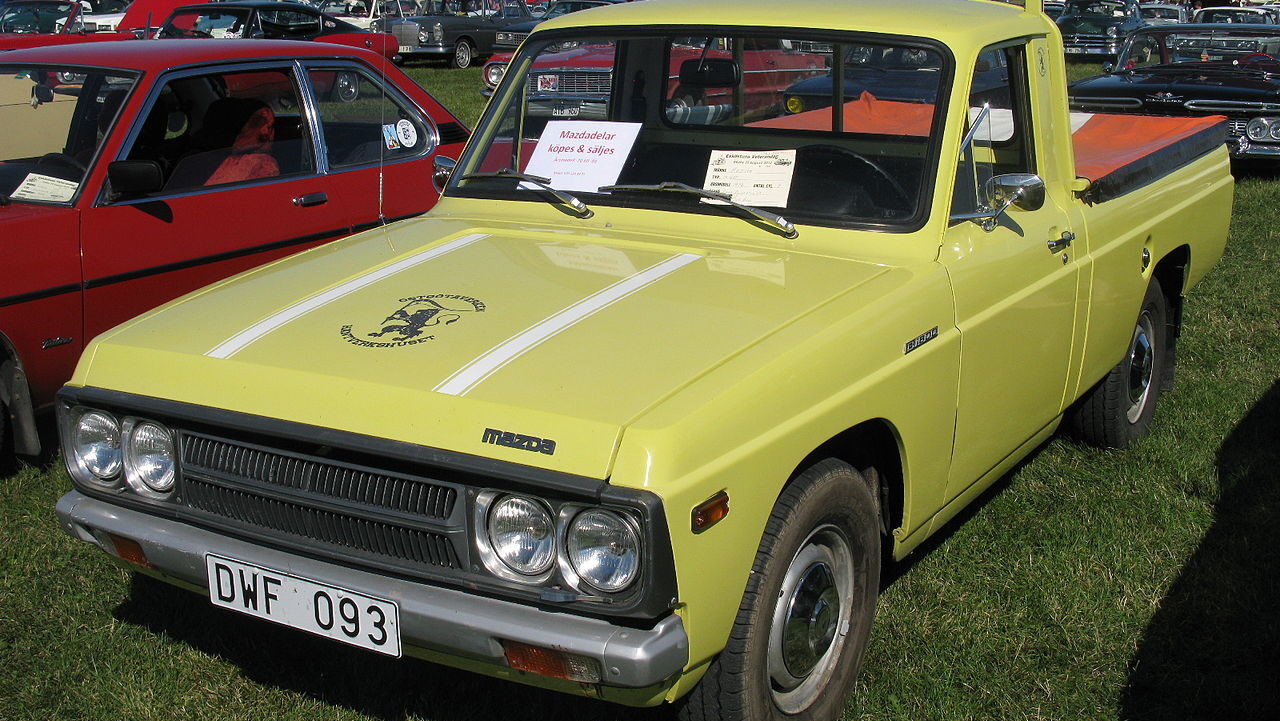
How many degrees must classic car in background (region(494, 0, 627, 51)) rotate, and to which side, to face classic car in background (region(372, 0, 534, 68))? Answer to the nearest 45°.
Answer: approximately 90° to its right

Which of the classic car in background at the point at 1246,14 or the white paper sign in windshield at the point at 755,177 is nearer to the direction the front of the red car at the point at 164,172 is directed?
the white paper sign in windshield

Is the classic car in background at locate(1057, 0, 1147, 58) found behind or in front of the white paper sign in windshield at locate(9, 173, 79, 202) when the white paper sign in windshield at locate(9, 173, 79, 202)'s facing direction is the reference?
behind

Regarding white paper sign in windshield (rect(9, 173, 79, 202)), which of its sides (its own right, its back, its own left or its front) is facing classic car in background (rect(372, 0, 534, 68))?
back

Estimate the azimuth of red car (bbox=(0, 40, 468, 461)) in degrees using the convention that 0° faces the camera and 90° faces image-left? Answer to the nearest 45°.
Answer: approximately 45°
